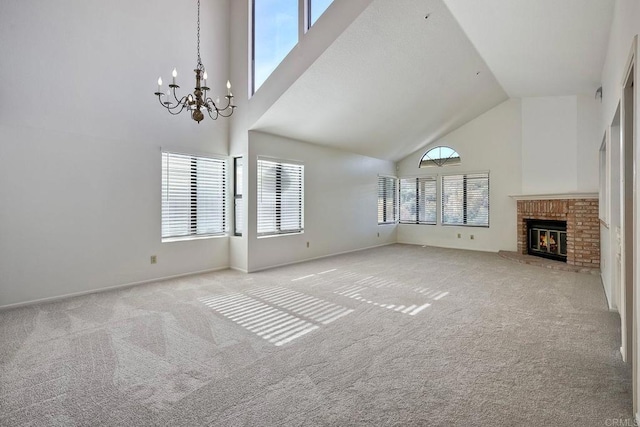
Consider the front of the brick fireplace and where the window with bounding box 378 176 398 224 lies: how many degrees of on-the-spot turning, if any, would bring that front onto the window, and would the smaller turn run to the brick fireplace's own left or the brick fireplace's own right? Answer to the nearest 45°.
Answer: approximately 45° to the brick fireplace's own right

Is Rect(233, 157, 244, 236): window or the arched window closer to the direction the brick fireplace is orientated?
the window

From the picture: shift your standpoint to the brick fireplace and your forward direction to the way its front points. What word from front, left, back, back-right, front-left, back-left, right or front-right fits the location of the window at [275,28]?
front

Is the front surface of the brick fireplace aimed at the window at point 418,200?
no

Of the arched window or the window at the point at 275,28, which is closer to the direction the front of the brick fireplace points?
the window

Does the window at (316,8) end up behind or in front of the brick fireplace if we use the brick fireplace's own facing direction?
in front

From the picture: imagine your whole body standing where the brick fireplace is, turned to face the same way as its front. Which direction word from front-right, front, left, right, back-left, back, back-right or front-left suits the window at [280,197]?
front

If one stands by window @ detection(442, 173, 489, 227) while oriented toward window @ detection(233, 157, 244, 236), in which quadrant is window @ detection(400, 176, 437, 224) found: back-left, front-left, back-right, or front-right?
front-right

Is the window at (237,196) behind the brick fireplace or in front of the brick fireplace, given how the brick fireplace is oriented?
in front

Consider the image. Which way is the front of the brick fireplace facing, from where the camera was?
facing the viewer and to the left of the viewer

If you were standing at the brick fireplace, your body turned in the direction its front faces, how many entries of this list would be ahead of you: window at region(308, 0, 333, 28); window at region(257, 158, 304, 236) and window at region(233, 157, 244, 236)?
3

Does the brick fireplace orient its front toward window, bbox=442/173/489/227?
no

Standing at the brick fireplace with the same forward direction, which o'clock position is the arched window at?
The arched window is roughly at 2 o'clock from the brick fireplace.
